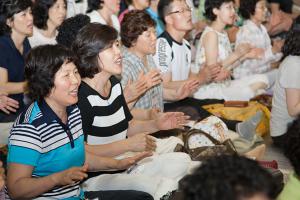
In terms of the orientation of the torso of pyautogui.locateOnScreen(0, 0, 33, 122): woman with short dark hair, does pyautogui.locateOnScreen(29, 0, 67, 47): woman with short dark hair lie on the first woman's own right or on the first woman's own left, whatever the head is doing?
on the first woman's own left

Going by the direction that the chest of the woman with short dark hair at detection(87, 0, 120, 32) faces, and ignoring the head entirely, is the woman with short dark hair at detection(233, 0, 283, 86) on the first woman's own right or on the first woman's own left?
on the first woman's own left

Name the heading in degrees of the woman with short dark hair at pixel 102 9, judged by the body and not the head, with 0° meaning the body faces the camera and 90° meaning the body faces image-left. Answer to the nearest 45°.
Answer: approximately 315°

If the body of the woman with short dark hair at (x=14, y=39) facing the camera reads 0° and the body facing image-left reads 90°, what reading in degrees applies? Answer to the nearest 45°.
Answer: approximately 315°
